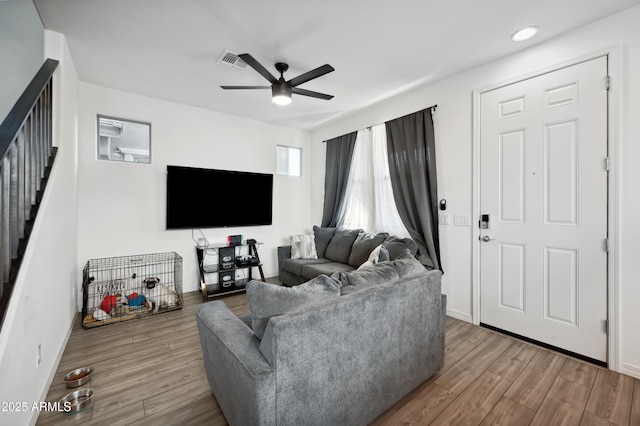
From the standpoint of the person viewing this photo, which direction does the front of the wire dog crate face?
facing the viewer

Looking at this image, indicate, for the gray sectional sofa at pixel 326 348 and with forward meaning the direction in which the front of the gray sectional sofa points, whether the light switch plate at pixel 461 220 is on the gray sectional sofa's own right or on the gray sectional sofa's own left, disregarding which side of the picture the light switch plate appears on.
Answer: on the gray sectional sofa's own right

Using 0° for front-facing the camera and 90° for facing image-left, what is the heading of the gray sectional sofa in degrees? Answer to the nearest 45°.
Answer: approximately 135°

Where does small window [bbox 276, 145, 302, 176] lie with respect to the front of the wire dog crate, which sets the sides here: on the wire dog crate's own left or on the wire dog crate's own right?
on the wire dog crate's own left

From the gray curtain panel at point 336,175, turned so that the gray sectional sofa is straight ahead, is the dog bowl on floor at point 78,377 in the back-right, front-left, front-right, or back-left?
front-right

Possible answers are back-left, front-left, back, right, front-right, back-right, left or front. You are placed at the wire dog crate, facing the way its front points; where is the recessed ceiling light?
front-left

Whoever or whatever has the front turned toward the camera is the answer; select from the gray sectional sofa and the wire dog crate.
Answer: the wire dog crate

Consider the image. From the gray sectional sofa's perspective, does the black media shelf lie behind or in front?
in front

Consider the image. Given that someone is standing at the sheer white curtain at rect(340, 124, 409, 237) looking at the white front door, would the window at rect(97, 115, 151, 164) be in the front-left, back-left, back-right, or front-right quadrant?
back-right

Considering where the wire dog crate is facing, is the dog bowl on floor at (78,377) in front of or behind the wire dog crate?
in front

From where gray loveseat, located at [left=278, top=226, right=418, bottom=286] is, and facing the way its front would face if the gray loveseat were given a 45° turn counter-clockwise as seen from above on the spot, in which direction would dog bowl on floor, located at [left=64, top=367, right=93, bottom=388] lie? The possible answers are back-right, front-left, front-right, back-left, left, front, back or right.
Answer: front-right

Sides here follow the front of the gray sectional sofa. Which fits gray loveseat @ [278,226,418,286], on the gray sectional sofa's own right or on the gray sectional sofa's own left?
on the gray sectional sofa's own right

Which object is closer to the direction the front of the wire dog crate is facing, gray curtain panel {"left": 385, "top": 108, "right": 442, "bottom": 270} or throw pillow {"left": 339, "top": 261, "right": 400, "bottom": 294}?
the throw pillow

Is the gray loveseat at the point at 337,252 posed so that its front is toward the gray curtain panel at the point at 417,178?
no

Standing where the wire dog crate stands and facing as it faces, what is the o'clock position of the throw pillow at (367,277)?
The throw pillow is roughly at 11 o'clock from the wire dog crate.

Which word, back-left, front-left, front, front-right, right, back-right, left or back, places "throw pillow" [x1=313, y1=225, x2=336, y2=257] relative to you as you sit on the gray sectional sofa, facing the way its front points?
front-right

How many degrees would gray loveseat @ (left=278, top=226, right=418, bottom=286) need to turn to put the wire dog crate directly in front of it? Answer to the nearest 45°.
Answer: approximately 45° to its right

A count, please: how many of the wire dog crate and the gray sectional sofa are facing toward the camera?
1

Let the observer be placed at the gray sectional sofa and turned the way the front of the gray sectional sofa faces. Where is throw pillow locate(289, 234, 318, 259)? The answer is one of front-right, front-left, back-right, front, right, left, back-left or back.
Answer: front-right

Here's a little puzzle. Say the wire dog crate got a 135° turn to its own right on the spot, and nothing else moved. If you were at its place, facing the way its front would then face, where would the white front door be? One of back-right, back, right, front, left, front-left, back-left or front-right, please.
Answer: back
